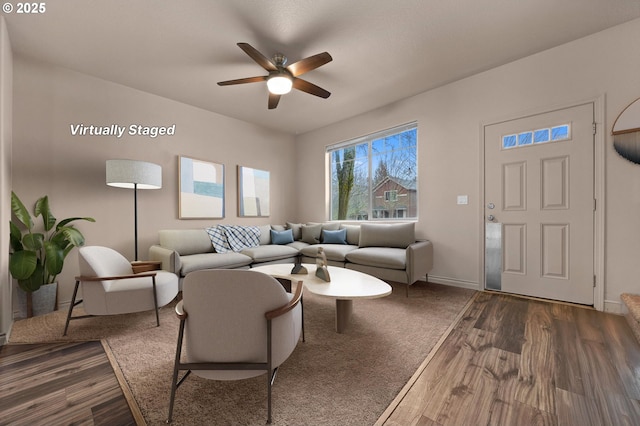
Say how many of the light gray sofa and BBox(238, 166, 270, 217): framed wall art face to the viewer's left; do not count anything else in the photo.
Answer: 0

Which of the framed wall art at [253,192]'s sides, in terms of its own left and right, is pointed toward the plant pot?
right

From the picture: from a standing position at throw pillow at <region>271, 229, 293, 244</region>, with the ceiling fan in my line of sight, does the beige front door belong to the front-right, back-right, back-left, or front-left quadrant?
front-left

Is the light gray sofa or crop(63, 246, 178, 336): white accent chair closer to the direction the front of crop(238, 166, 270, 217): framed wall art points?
the light gray sofa

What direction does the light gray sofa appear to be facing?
toward the camera

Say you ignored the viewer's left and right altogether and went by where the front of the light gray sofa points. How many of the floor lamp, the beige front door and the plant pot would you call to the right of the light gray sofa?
2

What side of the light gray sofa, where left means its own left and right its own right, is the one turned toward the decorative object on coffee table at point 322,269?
front

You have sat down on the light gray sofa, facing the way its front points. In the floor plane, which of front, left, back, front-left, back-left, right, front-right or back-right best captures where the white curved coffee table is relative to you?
front

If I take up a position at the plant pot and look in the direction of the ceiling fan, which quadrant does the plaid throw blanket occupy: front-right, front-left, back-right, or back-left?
front-left

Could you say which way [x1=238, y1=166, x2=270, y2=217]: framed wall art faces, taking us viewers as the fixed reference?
facing the viewer and to the right of the viewer

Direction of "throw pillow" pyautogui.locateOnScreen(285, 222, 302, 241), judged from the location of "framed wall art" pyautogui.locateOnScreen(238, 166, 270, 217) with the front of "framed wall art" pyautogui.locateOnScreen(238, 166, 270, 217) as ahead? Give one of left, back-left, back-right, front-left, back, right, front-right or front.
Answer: front-left

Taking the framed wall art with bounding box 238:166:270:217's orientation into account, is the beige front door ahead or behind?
ahead

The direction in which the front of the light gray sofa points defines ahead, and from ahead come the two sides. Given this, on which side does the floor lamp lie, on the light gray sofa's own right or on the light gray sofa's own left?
on the light gray sofa's own right

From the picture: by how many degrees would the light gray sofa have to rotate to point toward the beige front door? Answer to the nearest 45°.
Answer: approximately 45° to its left

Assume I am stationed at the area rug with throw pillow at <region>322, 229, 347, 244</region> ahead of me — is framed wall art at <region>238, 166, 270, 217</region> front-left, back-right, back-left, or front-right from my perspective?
front-left

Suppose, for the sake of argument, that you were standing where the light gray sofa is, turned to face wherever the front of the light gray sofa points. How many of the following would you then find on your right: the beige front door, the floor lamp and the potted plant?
2

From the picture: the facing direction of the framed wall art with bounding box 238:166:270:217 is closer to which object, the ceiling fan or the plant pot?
the ceiling fan

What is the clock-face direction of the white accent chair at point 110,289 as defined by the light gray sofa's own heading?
The white accent chair is roughly at 2 o'clock from the light gray sofa.
